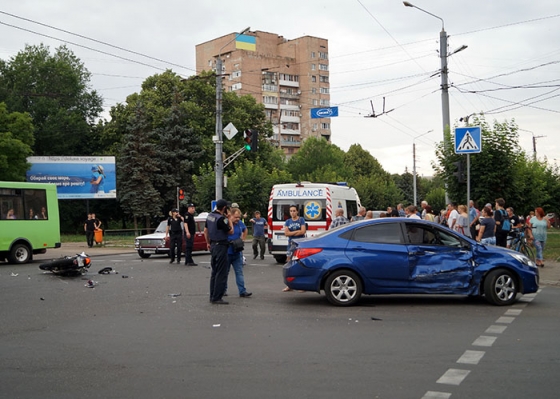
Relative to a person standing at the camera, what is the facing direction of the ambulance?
facing away from the viewer and to the right of the viewer

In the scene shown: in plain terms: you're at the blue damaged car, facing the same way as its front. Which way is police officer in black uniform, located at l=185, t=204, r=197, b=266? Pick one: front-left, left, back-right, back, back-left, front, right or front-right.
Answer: back-left

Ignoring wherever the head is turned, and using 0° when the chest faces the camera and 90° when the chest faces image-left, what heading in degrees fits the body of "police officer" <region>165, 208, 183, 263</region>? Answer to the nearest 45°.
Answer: approximately 0°

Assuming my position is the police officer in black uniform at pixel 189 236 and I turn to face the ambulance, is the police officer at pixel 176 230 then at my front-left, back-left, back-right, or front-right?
back-left

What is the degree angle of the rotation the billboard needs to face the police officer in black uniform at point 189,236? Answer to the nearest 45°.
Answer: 0° — it already faces them

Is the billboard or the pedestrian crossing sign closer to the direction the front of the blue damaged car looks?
the pedestrian crossing sign

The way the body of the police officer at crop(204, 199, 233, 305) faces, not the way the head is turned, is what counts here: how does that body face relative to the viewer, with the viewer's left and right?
facing away from the viewer and to the right of the viewer

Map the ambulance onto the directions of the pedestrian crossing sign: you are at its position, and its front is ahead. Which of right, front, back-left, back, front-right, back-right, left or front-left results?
back-right

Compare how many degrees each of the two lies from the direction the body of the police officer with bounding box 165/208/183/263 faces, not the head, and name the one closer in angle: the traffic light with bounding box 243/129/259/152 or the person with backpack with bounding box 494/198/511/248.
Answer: the person with backpack
